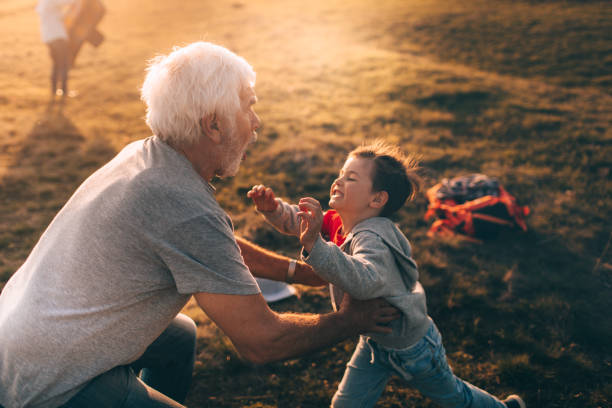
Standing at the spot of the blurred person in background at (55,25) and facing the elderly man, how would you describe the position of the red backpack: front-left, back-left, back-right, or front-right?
front-left

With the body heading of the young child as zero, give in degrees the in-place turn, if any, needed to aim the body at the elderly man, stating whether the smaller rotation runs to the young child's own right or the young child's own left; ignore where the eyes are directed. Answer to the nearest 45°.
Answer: approximately 45° to the young child's own left

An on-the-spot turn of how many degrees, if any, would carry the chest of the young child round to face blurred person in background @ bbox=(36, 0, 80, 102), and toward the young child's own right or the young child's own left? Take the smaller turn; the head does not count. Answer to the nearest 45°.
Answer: approximately 45° to the young child's own right

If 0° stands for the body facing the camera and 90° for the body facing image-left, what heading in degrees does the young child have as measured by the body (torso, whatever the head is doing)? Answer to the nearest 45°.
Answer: approximately 90°

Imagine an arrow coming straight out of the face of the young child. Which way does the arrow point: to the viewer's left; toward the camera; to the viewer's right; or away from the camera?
to the viewer's left

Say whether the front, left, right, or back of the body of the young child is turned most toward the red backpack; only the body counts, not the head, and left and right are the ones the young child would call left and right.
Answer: right

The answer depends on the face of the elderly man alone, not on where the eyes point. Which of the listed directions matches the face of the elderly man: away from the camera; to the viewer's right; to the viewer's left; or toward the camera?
to the viewer's right
